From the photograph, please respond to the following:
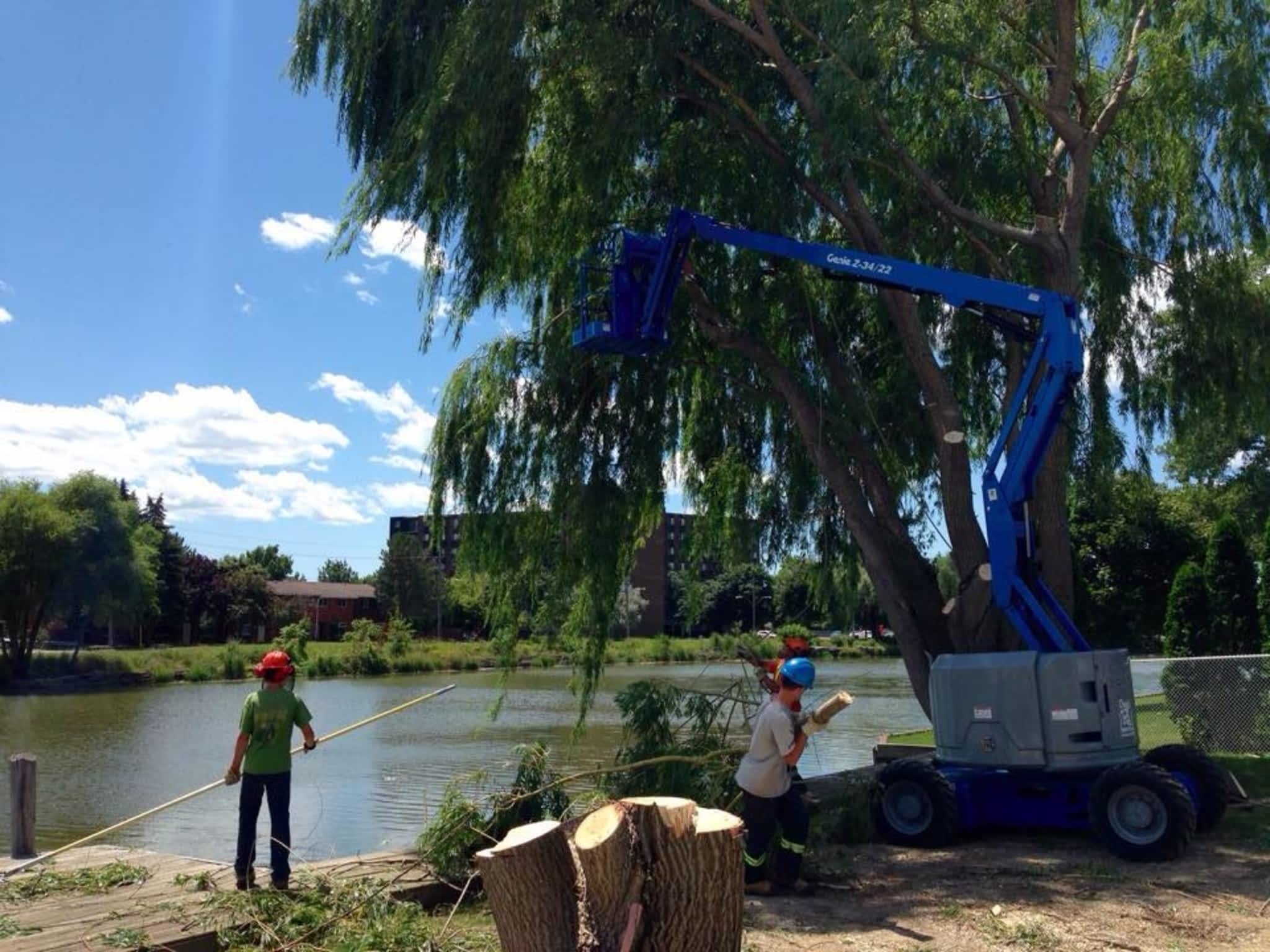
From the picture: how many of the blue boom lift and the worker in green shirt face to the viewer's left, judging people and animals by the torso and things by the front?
1

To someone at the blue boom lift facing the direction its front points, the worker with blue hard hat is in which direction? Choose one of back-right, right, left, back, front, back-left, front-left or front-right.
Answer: front-left

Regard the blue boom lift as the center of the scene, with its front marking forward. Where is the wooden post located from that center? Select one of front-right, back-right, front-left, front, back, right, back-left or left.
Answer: front

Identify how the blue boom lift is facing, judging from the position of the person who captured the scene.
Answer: facing to the left of the viewer

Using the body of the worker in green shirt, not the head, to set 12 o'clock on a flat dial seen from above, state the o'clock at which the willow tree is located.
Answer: The willow tree is roughly at 2 o'clock from the worker in green shirt.

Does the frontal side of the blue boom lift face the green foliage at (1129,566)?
no

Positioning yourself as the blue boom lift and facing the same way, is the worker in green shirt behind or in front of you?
in front

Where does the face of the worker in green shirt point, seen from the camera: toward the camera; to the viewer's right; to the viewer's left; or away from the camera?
away from the camera

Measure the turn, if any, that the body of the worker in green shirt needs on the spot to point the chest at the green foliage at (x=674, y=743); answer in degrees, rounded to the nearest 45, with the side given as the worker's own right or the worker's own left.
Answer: approximately 45° to the worker's own right

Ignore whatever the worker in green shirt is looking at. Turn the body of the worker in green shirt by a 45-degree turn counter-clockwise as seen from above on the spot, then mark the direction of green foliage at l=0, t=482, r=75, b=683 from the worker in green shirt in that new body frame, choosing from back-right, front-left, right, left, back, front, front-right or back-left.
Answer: front-right

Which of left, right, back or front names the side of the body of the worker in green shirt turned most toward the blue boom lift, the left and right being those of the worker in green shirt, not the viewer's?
right

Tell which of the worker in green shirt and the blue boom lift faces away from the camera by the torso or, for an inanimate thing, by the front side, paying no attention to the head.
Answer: the worker in green shirt

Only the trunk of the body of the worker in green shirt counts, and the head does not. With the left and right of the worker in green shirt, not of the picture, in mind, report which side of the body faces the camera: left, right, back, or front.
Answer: back

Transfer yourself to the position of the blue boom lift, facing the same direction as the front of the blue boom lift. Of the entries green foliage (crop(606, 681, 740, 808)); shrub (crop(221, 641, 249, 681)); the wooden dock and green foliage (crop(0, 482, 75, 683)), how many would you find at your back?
0

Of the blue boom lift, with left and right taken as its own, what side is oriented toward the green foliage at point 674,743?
front
